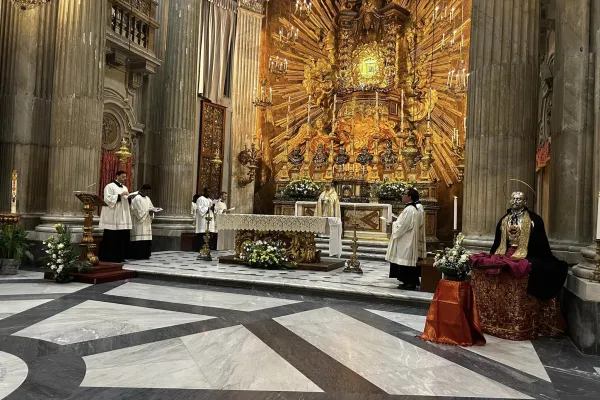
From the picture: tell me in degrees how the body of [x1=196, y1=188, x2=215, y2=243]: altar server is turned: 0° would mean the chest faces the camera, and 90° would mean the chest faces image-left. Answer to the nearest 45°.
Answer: approximately 270°

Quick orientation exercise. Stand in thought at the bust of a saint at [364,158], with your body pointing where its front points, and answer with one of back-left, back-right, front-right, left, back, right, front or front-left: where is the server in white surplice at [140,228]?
front-right

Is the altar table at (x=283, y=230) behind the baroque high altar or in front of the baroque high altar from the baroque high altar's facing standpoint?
in front

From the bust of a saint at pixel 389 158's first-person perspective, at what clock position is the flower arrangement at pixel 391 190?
The flower arrangement is roughly at 12 o'clock from the bust of a saint.

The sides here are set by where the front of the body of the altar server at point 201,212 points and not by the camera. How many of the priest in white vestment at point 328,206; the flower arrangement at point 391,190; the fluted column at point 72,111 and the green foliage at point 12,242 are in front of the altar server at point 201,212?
2

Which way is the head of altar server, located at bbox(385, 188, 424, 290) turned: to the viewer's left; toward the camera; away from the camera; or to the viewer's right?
to the viewer's left

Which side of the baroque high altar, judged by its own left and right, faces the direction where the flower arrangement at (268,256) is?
front

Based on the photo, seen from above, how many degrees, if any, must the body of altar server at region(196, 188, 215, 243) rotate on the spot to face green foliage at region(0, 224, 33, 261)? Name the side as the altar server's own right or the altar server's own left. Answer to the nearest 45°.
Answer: approximately 135° to the altar server's own right

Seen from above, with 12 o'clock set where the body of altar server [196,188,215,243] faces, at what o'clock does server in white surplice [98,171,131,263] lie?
The server in white surplice is roughly at 4 o'clock from the altar server.

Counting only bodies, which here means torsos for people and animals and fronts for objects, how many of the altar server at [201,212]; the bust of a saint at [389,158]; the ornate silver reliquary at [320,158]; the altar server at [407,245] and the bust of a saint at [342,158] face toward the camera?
3

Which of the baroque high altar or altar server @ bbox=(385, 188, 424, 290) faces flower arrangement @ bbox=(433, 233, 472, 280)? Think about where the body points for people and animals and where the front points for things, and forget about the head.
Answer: the baroque high altar

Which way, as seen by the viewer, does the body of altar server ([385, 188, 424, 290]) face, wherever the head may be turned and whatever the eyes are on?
to the viewer's left

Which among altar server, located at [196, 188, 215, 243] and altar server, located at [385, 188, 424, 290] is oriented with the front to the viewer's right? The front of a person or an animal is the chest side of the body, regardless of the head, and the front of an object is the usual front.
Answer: altar server, located at [196, 188, 215, 243]

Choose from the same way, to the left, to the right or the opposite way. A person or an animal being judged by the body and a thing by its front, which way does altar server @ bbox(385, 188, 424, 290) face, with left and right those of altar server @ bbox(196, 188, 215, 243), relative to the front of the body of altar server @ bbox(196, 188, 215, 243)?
the opposite way
